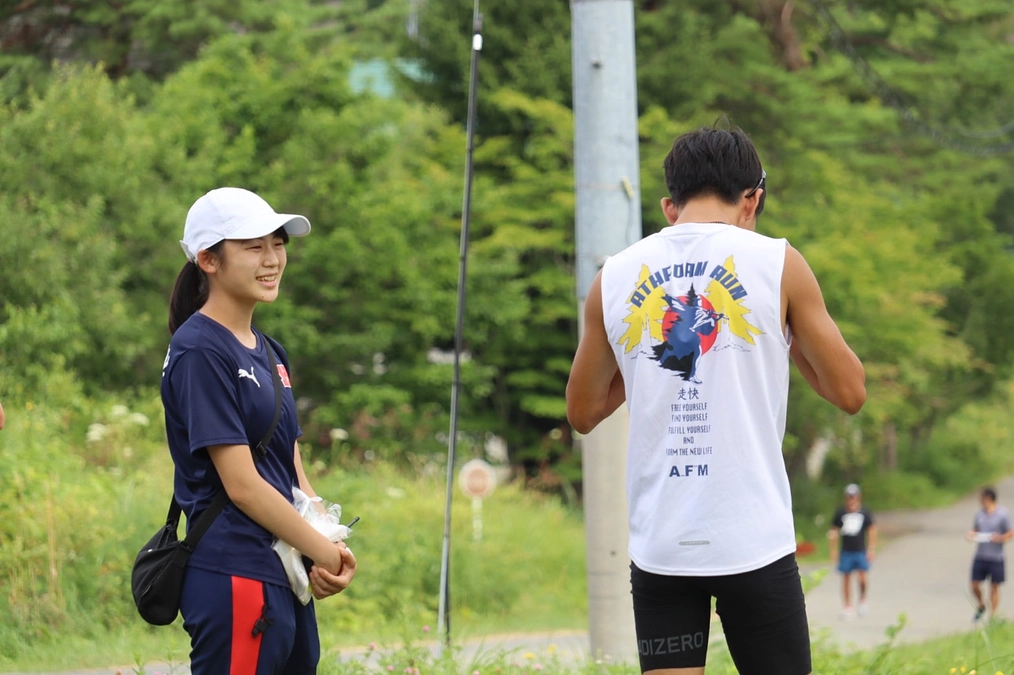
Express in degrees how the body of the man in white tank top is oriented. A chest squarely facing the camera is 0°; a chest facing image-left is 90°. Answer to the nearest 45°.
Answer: approximately 180°

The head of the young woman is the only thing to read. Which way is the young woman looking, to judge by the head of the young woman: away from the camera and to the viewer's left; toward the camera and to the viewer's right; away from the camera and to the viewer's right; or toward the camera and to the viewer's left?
toward the camera and to the viewer's right

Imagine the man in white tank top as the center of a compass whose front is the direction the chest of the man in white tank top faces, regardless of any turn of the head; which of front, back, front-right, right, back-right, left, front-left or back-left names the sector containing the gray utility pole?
front

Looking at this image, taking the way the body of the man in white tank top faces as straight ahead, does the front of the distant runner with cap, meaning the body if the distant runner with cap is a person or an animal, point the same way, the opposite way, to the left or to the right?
the opposite way

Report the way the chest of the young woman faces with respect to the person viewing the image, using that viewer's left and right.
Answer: facing the viewer and to the right of the viewer

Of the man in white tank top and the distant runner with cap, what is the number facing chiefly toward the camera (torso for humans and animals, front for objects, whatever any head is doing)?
1

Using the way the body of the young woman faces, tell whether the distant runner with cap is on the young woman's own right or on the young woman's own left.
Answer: on the young woman's own left

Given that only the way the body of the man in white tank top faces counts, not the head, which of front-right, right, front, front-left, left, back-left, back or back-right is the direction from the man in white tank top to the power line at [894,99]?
front

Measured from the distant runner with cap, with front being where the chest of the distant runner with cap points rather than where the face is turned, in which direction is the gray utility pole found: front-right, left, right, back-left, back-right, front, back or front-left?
front

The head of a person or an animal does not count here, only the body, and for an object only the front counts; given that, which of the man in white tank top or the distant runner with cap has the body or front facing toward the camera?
the distant runner with cap

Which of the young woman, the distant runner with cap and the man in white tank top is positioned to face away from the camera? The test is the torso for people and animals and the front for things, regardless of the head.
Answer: the man in white tank top

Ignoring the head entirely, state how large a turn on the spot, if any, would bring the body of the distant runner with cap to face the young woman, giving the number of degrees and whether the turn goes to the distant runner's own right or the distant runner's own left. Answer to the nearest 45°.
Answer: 0° — they already face them

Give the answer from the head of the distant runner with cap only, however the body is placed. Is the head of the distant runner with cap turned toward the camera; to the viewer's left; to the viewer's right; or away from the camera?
toward the camera

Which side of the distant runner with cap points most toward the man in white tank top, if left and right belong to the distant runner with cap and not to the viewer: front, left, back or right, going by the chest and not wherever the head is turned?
front

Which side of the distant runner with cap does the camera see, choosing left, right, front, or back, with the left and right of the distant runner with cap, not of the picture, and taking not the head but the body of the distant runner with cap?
front

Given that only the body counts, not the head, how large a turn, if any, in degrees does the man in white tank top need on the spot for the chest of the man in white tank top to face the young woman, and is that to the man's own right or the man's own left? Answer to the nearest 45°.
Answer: approximately 90° to the man's own left
